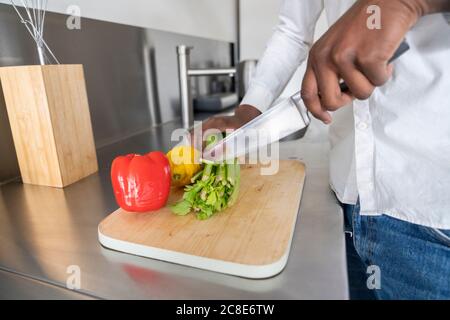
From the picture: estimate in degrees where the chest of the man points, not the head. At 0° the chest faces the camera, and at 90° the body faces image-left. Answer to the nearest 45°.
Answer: approximately 45°

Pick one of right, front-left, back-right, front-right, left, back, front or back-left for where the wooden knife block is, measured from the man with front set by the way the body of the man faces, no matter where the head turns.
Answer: front-right

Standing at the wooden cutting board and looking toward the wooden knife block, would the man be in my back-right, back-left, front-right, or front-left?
back-right
